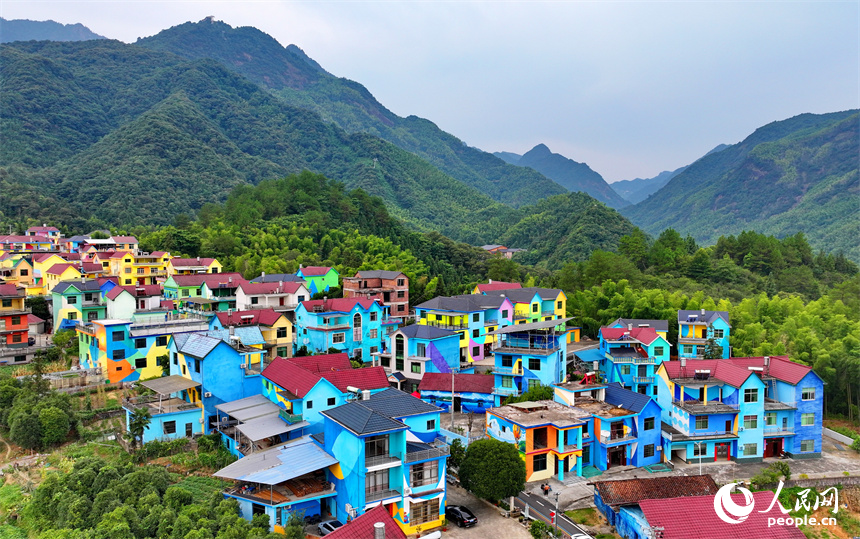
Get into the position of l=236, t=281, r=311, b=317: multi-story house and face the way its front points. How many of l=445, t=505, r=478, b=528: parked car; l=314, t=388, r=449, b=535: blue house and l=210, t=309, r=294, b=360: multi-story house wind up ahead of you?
3

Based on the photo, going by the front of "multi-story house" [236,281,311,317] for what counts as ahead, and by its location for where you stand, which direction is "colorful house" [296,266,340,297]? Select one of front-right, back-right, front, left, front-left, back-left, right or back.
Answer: back-left

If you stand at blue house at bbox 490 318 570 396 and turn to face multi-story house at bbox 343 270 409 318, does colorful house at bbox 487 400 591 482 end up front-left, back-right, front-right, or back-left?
back-left

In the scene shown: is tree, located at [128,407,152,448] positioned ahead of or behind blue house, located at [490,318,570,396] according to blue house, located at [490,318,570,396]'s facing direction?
ahead

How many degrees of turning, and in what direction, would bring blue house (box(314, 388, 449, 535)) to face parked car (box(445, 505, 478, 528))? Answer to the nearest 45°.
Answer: approximately 45° to its left

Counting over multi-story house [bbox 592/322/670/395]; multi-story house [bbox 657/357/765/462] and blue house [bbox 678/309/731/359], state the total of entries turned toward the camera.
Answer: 3

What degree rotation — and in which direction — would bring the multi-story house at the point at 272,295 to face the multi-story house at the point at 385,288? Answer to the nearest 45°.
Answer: approximately 90° to its left

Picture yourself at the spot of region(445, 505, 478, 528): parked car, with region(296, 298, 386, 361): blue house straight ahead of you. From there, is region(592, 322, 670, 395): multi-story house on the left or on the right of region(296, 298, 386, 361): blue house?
right

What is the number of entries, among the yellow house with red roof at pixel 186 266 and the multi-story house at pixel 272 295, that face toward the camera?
2

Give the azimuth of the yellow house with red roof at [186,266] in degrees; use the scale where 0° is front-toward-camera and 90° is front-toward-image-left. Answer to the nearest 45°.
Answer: approximately 0°

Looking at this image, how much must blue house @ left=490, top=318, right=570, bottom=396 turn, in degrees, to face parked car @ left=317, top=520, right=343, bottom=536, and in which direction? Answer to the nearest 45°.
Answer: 0° — it already faces it

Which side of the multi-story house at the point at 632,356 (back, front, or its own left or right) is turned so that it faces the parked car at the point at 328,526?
front

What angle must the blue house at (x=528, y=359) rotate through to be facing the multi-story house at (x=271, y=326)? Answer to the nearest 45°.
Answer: approximately 45° to its right

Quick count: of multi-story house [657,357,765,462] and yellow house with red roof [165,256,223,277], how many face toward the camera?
2
